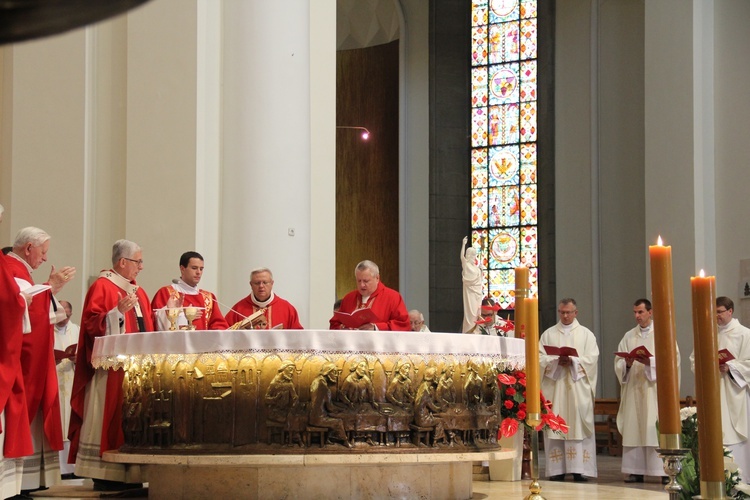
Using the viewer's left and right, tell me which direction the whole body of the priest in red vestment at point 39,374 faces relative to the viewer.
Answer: facing to the right of the viewer

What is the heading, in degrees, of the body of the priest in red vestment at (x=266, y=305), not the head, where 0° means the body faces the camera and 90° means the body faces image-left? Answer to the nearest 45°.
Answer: approximately 0°

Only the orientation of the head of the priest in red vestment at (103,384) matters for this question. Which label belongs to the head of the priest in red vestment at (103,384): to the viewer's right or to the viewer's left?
to the viewer's right

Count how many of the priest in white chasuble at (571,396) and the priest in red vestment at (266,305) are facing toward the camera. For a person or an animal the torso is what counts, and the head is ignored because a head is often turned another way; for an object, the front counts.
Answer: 2

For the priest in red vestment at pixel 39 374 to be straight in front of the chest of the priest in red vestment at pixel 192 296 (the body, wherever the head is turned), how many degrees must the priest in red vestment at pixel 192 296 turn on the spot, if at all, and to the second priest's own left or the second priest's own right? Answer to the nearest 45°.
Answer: approximately 90° to the second priest's own right

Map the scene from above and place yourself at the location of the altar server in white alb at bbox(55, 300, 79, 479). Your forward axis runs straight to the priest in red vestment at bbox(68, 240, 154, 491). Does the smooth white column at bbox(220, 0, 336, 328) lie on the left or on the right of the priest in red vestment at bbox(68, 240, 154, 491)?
left

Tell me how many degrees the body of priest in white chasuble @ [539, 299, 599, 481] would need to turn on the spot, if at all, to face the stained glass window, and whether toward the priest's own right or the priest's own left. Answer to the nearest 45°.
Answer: approximately 180°
